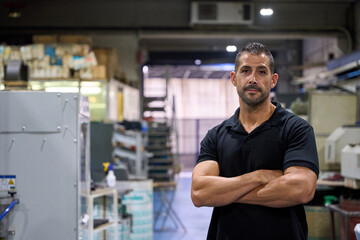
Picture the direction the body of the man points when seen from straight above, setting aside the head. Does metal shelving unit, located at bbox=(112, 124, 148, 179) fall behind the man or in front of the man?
behind

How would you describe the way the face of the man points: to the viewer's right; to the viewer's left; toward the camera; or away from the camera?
toward the camera

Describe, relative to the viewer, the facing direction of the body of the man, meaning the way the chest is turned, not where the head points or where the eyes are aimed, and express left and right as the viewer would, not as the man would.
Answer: facing the viewer

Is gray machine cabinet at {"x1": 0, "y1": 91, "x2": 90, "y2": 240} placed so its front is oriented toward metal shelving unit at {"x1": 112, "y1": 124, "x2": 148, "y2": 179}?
no

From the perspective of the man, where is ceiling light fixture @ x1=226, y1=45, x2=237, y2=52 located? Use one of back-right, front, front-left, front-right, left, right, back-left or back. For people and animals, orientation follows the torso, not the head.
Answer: back

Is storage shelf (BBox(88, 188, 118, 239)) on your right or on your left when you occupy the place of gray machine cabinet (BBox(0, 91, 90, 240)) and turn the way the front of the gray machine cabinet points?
on your left

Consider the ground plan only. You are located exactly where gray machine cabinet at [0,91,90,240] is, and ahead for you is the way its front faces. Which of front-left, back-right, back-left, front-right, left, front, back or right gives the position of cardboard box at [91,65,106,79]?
left

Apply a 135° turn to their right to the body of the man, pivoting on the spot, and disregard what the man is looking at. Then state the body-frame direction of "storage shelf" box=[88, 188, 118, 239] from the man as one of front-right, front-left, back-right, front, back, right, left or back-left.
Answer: front

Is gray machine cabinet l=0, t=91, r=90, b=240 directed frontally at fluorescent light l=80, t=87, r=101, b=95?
no
